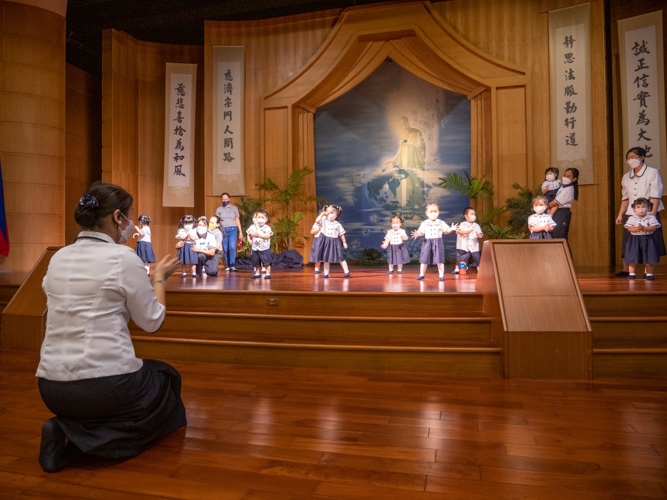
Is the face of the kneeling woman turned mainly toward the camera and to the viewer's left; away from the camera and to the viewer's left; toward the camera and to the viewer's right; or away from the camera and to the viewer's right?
away from the camera and to the viewer's right

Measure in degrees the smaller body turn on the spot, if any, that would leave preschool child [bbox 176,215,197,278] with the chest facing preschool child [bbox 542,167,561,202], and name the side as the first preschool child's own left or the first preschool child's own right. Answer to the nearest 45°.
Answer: approximately 90° to the first preschool child's own left

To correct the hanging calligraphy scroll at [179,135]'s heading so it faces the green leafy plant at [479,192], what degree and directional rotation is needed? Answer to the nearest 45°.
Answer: approximately 45° to its left

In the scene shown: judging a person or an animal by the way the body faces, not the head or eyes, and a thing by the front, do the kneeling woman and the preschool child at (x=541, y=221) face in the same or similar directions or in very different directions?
very different directions

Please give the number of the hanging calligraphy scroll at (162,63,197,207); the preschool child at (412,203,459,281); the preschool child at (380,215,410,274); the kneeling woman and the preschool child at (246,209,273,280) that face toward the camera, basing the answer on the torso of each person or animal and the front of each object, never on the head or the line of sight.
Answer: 4

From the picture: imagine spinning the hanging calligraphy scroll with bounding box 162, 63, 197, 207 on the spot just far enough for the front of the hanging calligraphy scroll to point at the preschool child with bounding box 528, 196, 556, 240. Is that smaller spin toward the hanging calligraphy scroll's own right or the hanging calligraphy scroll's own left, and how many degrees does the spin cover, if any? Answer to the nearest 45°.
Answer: approximately 45° to the hanging calligraphy scroll's own left
